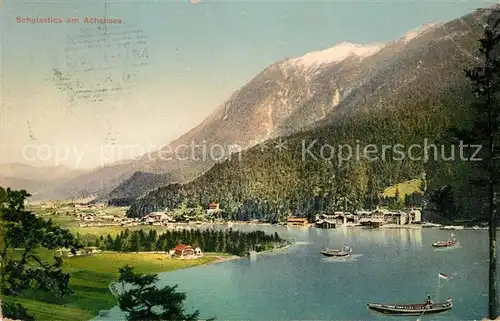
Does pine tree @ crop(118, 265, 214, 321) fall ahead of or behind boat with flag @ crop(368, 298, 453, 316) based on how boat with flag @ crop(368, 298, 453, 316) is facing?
ahead

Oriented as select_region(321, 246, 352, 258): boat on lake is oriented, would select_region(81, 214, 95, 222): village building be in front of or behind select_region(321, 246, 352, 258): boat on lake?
in front

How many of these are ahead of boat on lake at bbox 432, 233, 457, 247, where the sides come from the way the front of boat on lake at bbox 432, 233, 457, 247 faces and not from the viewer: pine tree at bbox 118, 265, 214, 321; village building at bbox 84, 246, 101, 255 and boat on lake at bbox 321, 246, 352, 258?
3

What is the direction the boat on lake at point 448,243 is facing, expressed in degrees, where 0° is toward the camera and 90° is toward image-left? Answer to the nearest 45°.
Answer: approximately 90°

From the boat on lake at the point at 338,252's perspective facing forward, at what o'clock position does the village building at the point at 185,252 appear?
The village building is roughly at 12 o'clock from the boat on lake.

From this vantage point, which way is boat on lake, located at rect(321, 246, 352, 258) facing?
to the viewer's left

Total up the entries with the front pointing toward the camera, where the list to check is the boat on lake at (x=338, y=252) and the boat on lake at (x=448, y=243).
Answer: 0

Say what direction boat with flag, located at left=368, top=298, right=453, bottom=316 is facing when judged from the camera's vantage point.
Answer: facing to the left of the viewer
